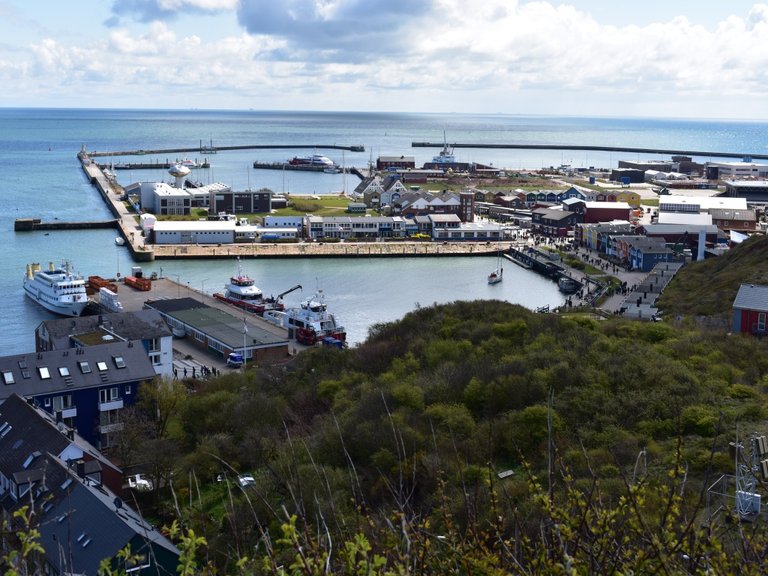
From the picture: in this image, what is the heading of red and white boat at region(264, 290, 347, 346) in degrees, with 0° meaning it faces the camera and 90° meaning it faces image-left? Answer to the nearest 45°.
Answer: approximately 315°

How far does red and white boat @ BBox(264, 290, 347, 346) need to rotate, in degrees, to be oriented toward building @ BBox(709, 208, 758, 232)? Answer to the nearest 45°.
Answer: approximately 90° to its left

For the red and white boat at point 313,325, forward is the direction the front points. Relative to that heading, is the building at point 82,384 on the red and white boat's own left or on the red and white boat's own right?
on the red and white boat's own right
